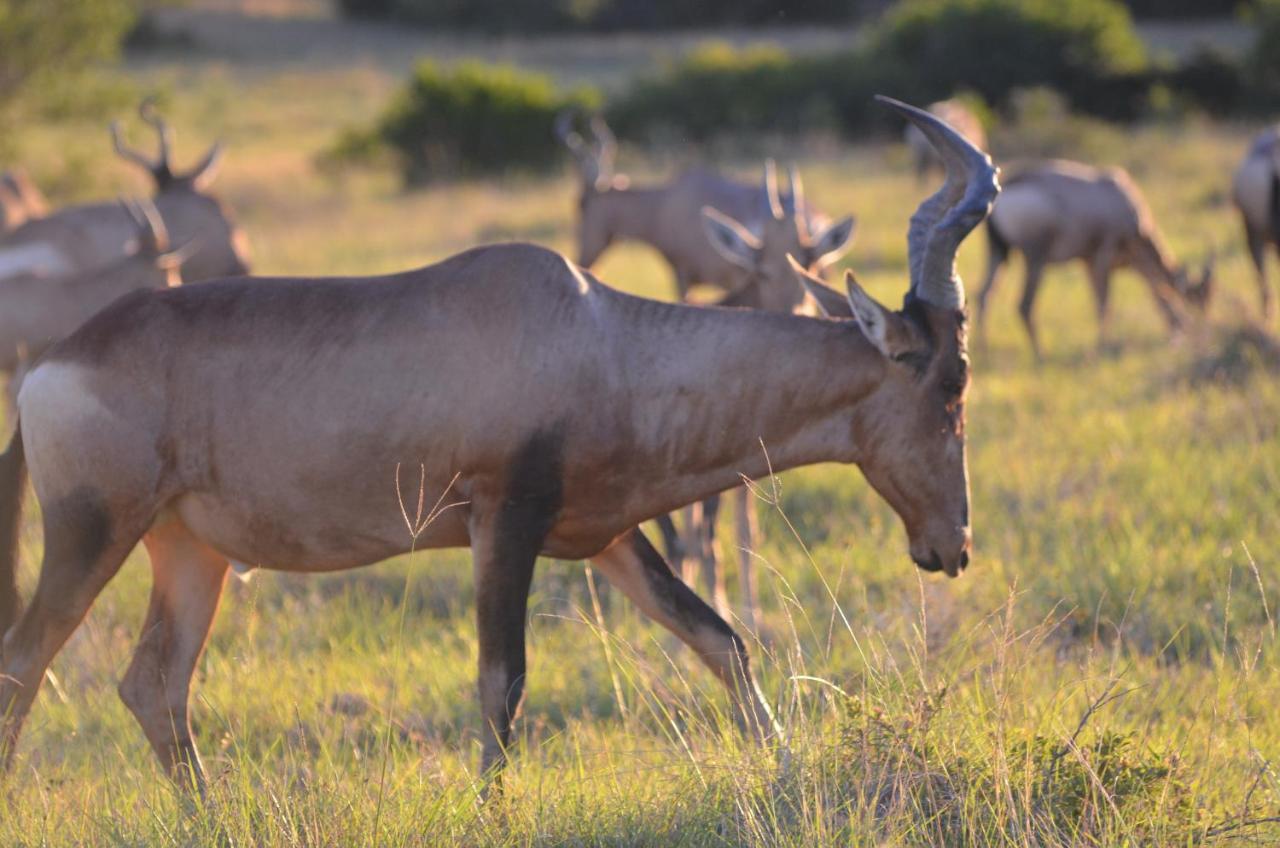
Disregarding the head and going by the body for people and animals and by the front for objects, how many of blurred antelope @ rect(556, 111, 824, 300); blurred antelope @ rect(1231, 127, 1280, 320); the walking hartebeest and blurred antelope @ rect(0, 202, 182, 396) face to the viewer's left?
1

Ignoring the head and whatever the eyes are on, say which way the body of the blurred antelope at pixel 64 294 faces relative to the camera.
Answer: to the viewer's right

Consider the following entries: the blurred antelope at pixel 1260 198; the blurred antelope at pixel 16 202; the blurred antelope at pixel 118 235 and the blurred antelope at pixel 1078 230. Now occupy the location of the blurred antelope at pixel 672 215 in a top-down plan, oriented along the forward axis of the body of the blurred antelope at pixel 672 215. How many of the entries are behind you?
2

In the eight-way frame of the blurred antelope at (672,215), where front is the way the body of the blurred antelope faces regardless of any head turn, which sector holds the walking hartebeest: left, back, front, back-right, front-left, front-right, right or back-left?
left

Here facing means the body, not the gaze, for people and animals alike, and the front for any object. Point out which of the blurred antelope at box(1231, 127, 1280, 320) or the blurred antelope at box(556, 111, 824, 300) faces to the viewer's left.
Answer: the blurred antelope at box(556, 111, 824, 300)

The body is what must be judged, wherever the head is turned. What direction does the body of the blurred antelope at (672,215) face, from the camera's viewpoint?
to the viewer's left

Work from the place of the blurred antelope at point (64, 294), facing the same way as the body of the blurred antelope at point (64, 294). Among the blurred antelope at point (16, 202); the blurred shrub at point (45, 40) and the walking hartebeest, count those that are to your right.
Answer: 1

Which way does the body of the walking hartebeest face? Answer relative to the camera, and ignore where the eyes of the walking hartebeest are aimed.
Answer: to the viewer's right

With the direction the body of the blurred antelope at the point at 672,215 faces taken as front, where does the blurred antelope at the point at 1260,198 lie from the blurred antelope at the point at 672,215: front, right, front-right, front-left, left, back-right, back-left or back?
back

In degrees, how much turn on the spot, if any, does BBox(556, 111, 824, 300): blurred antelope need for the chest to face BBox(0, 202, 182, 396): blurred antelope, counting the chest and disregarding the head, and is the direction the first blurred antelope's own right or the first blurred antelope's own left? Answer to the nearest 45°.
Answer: approximately 45° to the first blurred antelope's own left

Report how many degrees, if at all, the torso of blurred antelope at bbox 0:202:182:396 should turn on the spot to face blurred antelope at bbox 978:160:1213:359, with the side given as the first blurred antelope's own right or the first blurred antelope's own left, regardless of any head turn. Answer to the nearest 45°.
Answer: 0° — it already faces it

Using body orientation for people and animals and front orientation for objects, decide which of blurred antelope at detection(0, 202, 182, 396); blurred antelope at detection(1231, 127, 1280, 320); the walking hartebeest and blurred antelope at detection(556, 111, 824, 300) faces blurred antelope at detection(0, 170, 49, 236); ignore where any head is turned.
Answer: blurred antelope at detection(556, 111, 824, 300)

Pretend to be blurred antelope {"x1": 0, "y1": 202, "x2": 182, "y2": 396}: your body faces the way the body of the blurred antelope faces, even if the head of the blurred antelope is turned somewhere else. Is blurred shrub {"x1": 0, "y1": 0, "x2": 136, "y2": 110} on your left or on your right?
on your left

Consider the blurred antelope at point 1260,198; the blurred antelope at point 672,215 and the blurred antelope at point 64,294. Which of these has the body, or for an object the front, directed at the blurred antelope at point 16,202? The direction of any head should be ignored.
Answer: the blurred antelope at point 672,215
